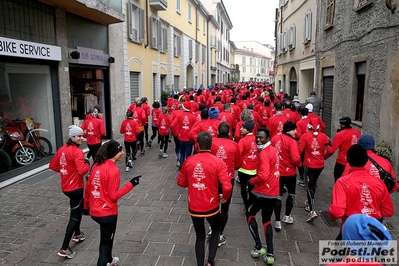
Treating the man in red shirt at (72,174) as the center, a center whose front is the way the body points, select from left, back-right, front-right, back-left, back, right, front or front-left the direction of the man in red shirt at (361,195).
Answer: right

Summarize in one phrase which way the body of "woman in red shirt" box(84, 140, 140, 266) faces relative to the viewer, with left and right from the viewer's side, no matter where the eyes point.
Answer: facing away from the viewer and to the right of the viewer

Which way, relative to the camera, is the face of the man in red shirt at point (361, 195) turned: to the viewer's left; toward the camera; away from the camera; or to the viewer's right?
away from the camera

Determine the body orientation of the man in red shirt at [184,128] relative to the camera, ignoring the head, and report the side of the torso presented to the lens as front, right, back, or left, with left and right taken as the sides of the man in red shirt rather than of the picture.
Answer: back

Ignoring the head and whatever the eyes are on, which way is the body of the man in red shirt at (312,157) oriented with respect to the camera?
away from the camera

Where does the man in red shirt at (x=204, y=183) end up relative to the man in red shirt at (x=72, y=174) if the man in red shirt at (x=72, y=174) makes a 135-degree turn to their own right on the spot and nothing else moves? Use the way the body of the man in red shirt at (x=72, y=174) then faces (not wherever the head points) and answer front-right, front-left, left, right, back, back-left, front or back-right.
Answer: front-left

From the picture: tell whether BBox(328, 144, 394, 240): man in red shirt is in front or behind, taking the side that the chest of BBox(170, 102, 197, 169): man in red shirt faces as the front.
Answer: behind

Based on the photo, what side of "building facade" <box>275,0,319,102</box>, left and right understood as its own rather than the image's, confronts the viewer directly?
left

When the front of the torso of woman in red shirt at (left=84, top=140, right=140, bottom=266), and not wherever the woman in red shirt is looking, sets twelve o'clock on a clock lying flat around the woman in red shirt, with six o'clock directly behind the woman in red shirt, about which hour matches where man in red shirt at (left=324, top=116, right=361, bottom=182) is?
The man in red shirt is roughly at 1 o'clock from the woman in red shirt.
